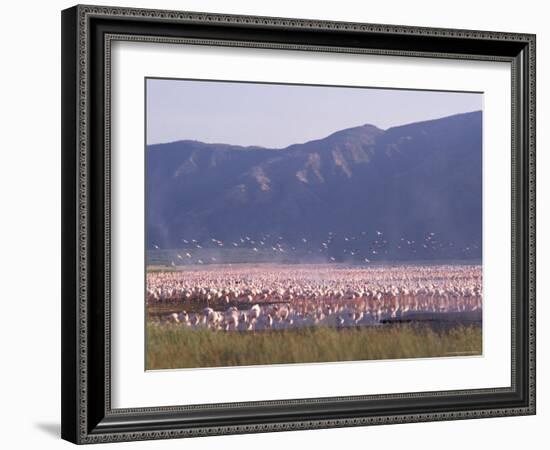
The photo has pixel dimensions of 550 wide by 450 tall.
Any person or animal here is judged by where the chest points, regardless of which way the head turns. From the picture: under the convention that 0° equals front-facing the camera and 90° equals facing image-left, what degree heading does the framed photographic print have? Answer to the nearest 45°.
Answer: approximately 315°
